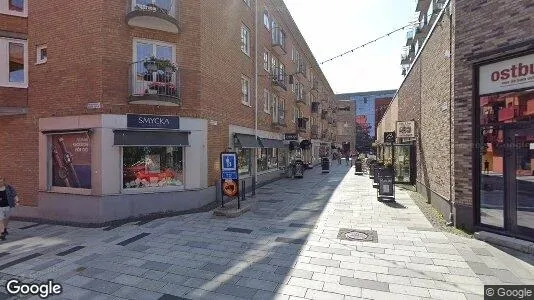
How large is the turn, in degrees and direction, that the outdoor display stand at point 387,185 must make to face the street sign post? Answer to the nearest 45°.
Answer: approximately 45° to its right

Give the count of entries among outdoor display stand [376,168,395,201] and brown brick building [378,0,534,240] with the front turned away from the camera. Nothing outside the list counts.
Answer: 0

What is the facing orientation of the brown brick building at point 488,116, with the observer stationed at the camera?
facing the viewer and to the left of the viewer

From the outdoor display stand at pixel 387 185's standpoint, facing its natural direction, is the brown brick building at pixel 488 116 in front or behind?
in front

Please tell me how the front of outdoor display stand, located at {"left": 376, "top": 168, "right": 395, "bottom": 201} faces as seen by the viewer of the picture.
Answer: facing the viewer

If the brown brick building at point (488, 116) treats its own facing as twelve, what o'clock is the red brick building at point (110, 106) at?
the red brick building at point (110, 106) is roughly at 1 o'clock from the brown brick building at point (488, 116).

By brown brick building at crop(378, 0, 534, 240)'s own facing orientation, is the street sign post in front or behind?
in front

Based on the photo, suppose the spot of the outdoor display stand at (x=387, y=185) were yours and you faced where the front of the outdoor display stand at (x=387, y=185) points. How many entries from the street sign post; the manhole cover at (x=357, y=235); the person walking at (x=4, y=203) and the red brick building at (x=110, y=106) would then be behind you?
0

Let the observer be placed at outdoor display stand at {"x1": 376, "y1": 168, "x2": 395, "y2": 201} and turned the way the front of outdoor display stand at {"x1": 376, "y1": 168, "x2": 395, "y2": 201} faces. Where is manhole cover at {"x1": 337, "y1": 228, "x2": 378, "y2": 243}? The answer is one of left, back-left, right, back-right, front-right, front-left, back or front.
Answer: front

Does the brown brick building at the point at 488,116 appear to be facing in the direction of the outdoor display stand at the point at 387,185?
no

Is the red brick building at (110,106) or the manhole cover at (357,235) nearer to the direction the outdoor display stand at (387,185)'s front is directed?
the manhole cover

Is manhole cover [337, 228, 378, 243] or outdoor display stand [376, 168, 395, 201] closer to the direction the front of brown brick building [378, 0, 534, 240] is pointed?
the manhole cover

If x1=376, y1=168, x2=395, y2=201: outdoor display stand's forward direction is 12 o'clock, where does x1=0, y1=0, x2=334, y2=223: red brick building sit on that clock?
The red brick building is roughly at 2 o'clock from the outdoor display stand.

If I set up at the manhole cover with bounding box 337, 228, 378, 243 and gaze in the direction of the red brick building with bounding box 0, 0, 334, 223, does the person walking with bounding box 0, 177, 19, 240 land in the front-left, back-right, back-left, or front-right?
front-left
